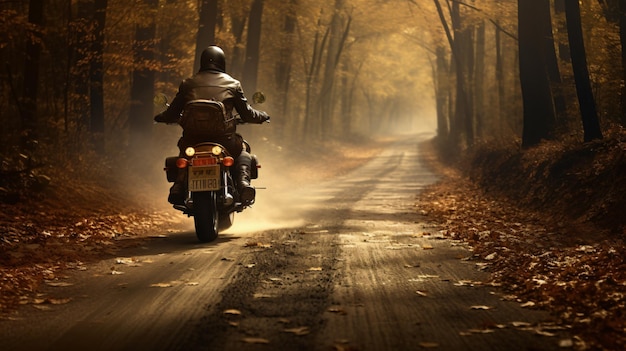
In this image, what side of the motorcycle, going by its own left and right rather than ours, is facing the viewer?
back

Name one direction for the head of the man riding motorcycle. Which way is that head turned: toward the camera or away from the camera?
away from the camera

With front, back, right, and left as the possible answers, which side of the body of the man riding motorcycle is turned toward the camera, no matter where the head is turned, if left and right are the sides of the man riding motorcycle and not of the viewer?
back
